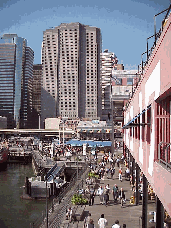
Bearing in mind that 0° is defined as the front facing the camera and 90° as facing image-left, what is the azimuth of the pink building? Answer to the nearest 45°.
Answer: approximately 90°
